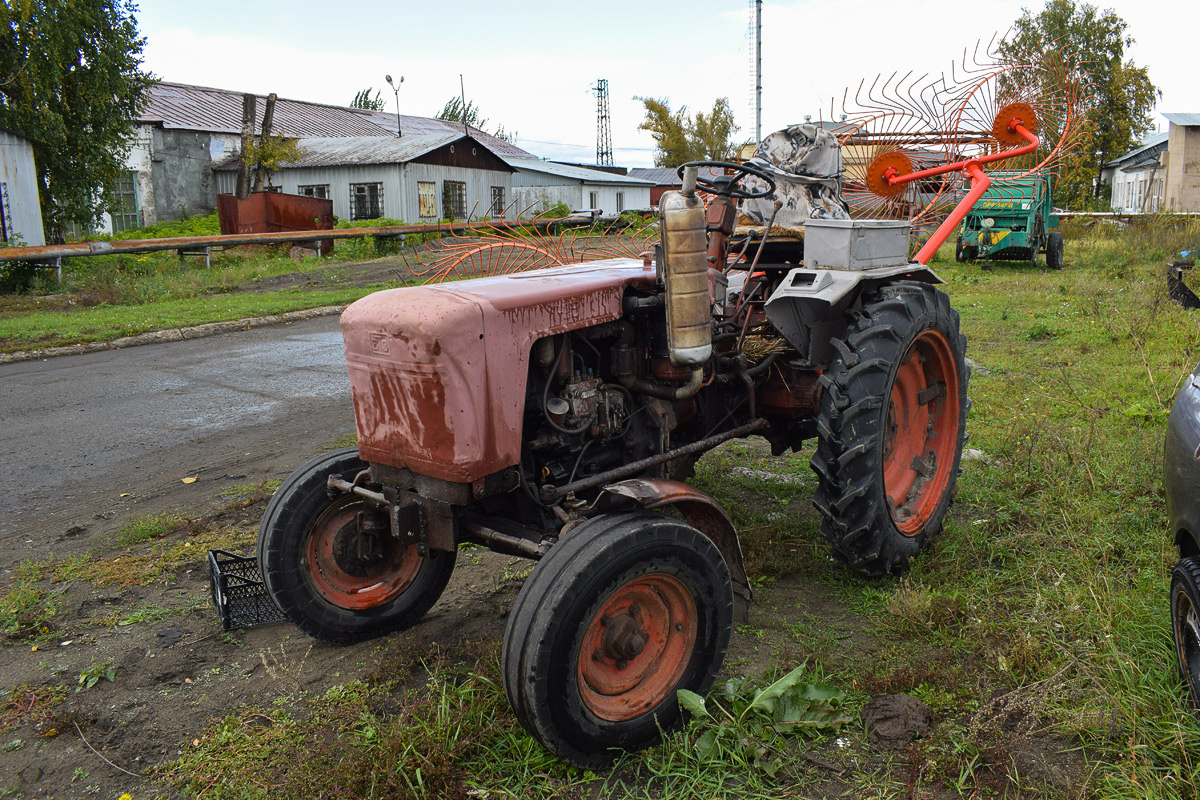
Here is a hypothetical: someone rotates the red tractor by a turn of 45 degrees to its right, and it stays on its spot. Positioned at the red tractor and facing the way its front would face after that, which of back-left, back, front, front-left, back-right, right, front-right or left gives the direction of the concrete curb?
front-right

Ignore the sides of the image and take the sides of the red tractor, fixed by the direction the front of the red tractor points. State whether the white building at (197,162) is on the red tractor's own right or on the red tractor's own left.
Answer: on the red tractor's own right

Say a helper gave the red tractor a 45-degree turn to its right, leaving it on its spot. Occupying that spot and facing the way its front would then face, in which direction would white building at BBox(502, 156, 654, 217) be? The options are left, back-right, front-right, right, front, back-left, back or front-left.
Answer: right

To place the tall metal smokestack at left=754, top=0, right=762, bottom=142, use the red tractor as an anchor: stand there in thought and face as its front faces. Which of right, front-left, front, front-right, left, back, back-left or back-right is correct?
back-right

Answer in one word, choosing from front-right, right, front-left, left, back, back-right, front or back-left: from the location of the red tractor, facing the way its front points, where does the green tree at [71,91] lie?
right

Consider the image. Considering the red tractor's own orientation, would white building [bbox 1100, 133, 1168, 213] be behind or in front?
behind

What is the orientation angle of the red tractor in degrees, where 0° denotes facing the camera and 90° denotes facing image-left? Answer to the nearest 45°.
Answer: approximately 45°

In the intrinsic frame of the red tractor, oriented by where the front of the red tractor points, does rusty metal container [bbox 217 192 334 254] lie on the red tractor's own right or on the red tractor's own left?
on the red tractor's own right

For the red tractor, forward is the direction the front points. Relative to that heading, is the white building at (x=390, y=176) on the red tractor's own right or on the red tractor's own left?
on the red tractor's own right

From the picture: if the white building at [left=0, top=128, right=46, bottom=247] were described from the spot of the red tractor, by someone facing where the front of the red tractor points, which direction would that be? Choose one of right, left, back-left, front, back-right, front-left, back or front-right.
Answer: right
